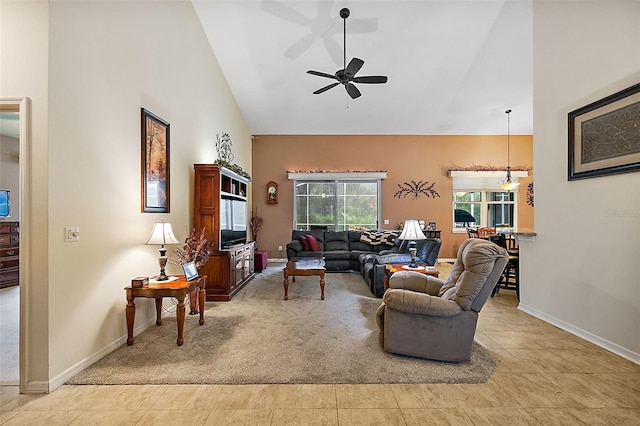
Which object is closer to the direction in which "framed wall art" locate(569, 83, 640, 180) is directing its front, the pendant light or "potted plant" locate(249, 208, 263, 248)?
the potted plant

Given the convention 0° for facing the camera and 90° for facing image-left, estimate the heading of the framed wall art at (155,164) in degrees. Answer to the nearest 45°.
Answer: approximately 315°

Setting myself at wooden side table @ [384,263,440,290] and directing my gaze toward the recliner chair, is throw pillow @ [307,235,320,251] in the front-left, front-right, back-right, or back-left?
back-right

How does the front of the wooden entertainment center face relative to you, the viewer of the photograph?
facing to the right of the viewer

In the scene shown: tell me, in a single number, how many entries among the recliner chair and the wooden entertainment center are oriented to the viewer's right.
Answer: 1

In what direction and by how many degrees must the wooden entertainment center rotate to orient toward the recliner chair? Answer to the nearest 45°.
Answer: approximately 45° to its right

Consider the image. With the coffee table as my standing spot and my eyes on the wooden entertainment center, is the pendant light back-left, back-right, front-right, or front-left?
back-right
